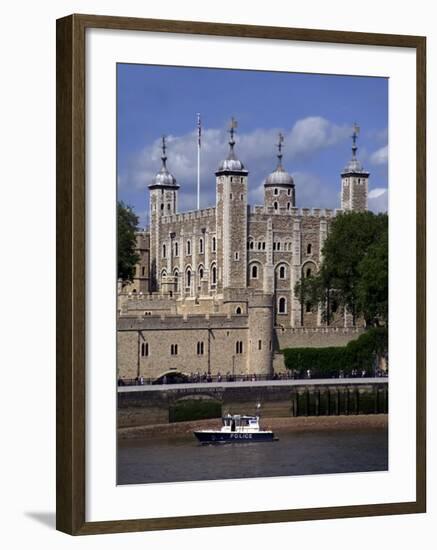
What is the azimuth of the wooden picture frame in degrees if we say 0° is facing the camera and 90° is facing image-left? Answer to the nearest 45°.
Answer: approximately 315°
